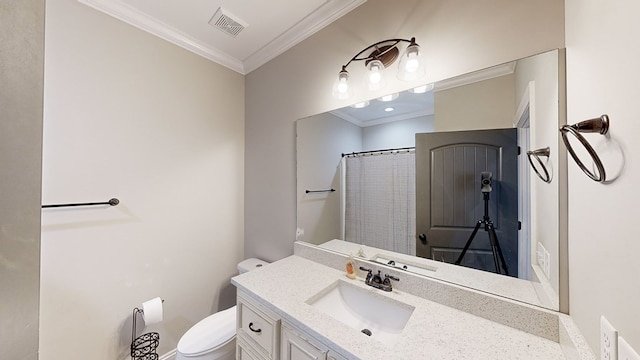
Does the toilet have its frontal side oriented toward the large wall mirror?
no

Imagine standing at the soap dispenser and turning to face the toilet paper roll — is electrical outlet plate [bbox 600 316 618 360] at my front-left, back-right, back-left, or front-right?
back-left

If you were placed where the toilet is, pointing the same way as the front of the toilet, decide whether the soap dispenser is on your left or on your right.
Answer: on your left

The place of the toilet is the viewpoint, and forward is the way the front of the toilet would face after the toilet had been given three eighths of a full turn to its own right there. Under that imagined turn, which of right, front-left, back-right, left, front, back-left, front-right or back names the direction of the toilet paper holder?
front-left

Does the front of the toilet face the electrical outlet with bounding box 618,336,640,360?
no

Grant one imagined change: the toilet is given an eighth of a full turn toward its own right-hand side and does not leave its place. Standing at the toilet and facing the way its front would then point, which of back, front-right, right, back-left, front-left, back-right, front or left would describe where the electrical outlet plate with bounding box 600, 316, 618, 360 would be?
back-left

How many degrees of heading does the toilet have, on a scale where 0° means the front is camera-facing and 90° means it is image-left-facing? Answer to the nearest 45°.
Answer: approximately 45°

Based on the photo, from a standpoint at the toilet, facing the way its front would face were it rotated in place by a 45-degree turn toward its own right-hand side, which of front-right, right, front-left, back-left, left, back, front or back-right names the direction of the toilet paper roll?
front-right

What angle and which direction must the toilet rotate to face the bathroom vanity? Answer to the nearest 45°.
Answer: approximately 90° to its left

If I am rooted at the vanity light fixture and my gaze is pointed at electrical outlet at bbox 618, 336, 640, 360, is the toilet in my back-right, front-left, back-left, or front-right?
back-right

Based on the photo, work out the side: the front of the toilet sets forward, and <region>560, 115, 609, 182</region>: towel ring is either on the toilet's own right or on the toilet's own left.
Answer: on the toilet's own left
